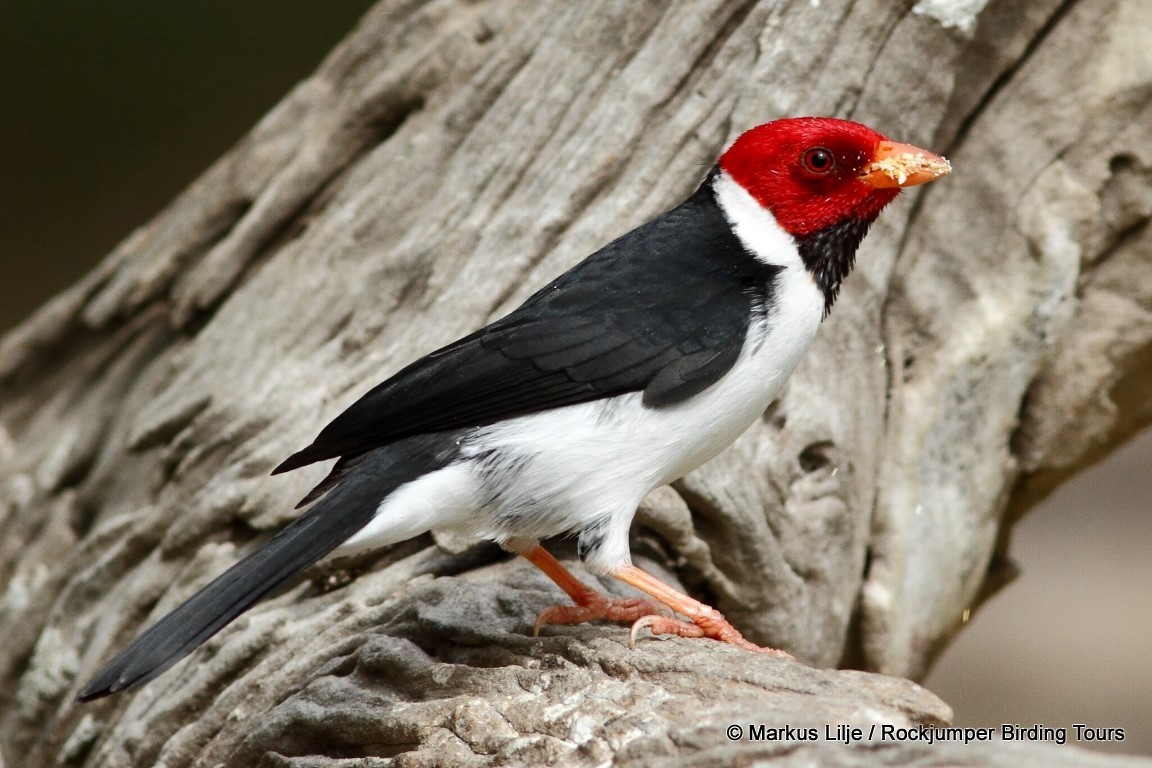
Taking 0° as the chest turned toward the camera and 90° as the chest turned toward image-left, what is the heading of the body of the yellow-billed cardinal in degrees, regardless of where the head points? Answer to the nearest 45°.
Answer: approximately 270°
